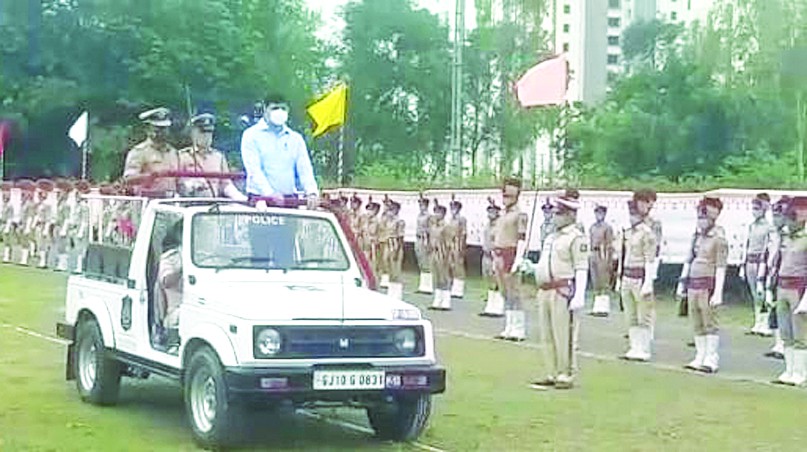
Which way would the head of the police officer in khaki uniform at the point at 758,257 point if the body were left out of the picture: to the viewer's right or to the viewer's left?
to the viewer's left

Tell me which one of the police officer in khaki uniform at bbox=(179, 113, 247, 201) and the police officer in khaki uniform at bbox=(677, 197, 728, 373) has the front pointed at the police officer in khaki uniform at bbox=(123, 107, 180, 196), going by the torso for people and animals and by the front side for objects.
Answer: the police officer in khaki uniform at bbox=(677, 197, 728, 373)

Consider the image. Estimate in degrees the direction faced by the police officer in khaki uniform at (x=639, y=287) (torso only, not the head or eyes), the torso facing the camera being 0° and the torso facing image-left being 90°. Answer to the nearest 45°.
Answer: approximately 45°

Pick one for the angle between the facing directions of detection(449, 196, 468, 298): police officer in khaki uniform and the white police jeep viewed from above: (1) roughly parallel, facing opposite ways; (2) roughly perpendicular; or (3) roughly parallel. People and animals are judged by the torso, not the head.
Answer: roughly perpendicular

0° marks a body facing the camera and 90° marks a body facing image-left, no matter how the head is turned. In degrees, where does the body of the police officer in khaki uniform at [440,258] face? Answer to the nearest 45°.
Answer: approximately 45°

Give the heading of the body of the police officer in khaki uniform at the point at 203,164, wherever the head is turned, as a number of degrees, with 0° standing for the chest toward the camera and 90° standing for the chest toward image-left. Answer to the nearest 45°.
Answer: approximately 315°

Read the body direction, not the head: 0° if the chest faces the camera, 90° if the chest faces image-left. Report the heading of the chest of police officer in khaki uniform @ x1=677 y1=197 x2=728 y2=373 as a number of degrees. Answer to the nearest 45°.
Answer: approximately 45°

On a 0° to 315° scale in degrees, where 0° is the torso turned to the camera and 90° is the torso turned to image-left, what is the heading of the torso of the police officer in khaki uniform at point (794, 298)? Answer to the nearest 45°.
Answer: approximately 45°

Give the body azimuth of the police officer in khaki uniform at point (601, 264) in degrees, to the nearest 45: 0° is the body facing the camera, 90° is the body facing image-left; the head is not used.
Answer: approximately 45°
